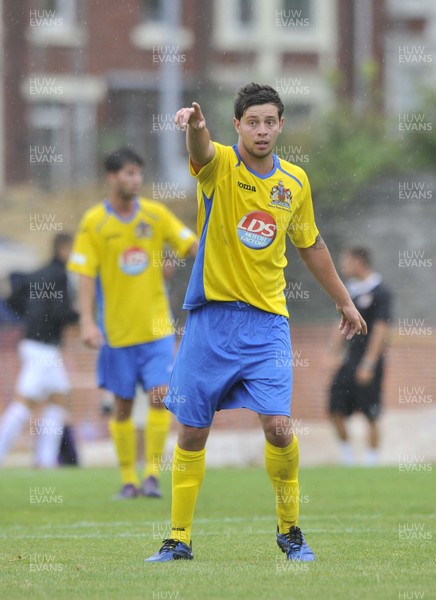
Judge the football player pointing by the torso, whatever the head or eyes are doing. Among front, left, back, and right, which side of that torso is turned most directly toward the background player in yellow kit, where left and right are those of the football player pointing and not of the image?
back

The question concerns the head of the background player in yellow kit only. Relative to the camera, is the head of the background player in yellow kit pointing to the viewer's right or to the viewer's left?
to the viewer's right

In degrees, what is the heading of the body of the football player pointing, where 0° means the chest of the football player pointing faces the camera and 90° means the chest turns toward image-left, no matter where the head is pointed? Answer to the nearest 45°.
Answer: approximately 0°
